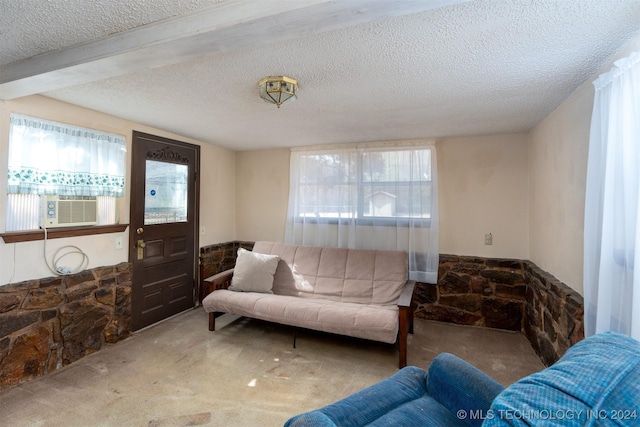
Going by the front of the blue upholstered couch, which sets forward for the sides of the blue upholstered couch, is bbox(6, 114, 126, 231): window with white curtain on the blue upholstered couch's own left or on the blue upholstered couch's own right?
on the blue upholstered couch's own right

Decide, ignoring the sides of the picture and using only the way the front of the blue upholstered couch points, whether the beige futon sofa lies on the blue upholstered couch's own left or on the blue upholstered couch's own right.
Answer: on the blue upholstered couch's own right

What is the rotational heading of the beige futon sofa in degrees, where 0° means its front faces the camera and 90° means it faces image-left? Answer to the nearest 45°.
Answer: approximately 45°

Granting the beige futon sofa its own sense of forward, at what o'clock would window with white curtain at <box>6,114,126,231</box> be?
The window with white curtain is roughly at 1 o'clock from the beige futon sofa.

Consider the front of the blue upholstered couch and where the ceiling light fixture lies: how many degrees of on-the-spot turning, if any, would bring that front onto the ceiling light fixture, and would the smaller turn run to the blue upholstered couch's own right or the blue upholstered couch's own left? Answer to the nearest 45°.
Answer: approximately 45° to the blue upholstered couch's own right

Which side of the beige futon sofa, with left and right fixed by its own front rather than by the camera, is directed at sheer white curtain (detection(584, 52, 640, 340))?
left

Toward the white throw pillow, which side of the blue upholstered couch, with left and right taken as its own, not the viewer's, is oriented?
right

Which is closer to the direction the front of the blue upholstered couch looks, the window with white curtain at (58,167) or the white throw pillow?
the window with white curtain

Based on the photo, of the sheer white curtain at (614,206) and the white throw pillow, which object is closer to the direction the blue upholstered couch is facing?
the white throw pillow
